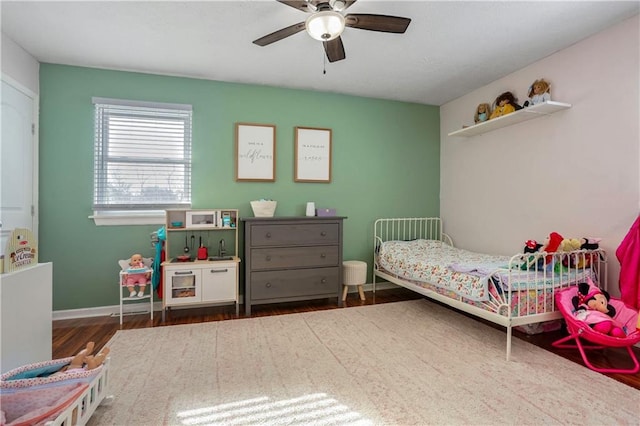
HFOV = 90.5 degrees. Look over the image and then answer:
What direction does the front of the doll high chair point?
toward the camera

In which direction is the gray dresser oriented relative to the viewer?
toward the camera

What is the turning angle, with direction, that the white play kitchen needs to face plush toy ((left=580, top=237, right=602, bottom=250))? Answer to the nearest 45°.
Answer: approximately 45° to its left

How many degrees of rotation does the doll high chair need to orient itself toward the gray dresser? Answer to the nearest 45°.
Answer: approximately 90° to its left

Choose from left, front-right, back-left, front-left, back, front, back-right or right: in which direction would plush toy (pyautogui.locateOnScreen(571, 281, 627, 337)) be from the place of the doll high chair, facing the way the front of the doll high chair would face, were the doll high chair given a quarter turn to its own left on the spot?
front-right

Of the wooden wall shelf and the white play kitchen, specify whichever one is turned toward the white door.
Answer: the wooden wall shelf

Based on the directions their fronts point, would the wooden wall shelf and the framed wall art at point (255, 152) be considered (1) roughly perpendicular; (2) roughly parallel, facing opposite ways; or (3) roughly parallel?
roughly perpendicular

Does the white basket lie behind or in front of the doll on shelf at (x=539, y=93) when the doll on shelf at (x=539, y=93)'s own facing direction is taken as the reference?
in front

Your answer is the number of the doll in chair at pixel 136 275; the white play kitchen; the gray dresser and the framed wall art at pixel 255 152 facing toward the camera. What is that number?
4

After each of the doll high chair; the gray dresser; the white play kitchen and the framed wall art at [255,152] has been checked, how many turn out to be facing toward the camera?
4

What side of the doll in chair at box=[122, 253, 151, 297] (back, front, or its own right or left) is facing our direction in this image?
front

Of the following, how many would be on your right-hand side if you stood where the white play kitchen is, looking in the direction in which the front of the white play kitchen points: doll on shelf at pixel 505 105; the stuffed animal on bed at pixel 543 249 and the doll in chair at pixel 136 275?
1

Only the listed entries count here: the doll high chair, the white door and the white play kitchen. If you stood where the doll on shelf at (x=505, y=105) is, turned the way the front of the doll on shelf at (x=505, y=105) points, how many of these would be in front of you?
3
